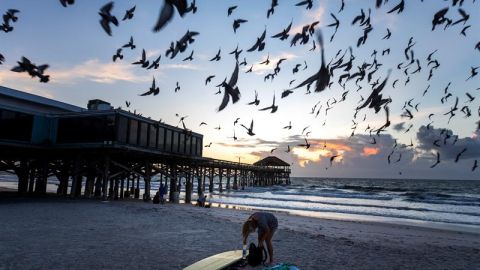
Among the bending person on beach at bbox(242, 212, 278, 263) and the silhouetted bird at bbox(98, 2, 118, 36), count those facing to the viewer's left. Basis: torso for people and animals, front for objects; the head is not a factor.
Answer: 2

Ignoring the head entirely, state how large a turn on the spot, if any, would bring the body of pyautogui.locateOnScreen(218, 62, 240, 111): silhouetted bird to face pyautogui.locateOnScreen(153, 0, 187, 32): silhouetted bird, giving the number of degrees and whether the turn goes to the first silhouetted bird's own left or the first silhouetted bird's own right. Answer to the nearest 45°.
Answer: approximately 45° to the first silhouetted bird's own left

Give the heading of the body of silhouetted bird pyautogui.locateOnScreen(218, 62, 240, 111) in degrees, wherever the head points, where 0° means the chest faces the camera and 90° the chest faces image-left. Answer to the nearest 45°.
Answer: approximately 90°

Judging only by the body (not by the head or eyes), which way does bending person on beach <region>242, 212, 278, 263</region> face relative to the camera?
to the viewer's left

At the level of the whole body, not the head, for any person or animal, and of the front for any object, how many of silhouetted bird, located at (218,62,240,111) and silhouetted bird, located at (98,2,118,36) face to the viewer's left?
2

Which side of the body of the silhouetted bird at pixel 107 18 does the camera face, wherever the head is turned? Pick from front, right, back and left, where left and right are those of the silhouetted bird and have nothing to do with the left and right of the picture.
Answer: left
